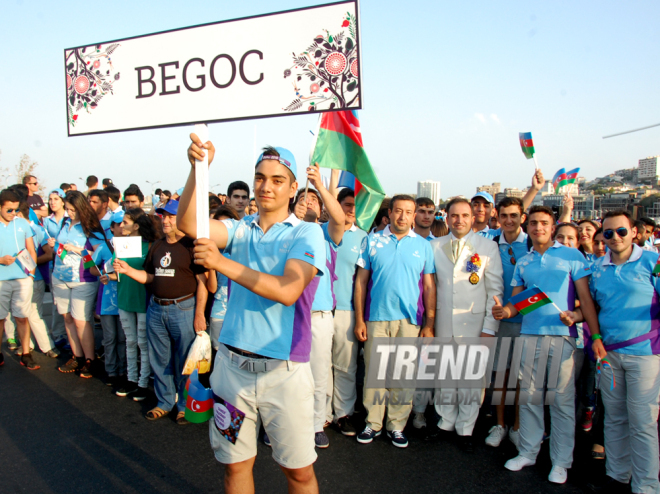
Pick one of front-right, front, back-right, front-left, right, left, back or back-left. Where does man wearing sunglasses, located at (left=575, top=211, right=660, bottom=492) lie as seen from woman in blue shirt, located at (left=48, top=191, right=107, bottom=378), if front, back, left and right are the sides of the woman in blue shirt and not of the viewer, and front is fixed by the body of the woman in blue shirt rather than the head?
left

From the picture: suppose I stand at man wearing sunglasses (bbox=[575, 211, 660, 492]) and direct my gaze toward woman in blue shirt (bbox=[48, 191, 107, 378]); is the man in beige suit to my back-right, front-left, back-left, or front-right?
front-right

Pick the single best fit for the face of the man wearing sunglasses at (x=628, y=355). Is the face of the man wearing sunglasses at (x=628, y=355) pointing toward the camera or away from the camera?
toward the camera

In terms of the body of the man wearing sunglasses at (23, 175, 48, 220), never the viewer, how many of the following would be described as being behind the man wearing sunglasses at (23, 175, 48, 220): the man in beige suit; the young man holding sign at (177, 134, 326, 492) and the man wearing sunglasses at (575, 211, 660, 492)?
0

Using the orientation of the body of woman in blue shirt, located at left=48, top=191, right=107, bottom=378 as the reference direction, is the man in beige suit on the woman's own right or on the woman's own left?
on the woman's own left

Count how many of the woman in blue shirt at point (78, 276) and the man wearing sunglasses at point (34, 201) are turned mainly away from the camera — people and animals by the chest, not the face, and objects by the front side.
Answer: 0

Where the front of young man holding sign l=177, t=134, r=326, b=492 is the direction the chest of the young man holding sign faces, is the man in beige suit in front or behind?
behind

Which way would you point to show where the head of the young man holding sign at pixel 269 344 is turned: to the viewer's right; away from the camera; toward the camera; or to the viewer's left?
toward the camera

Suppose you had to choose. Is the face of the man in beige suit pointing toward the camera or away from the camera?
toward the camera

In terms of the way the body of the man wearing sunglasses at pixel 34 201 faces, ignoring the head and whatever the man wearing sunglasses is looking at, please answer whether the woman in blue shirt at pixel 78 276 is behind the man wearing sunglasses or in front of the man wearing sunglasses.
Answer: in front

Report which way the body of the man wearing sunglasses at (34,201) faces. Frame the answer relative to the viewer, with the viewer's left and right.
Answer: facing the viewer and to the right of the viewer

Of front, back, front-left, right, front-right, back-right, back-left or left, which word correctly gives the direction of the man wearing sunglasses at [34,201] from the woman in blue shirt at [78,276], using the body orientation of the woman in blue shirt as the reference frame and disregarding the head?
back-right

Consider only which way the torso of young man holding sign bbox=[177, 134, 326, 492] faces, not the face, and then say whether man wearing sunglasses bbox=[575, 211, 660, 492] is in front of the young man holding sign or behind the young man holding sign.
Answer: behind

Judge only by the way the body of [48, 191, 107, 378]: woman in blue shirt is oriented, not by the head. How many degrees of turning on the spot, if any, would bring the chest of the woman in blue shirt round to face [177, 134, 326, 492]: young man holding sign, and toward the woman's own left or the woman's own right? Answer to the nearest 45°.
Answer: approximately 45° to the woman's own left

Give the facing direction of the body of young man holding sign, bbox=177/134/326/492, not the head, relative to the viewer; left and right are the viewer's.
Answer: facing the viewer and to the left of the viewer

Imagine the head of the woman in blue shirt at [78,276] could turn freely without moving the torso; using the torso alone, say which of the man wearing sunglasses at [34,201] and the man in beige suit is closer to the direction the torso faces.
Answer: the man in beige suit

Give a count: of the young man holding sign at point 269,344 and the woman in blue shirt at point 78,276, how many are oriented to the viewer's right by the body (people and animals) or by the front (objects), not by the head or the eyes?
0

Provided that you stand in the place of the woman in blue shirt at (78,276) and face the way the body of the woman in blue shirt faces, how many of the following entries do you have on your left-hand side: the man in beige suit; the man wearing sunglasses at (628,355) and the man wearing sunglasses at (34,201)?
2
